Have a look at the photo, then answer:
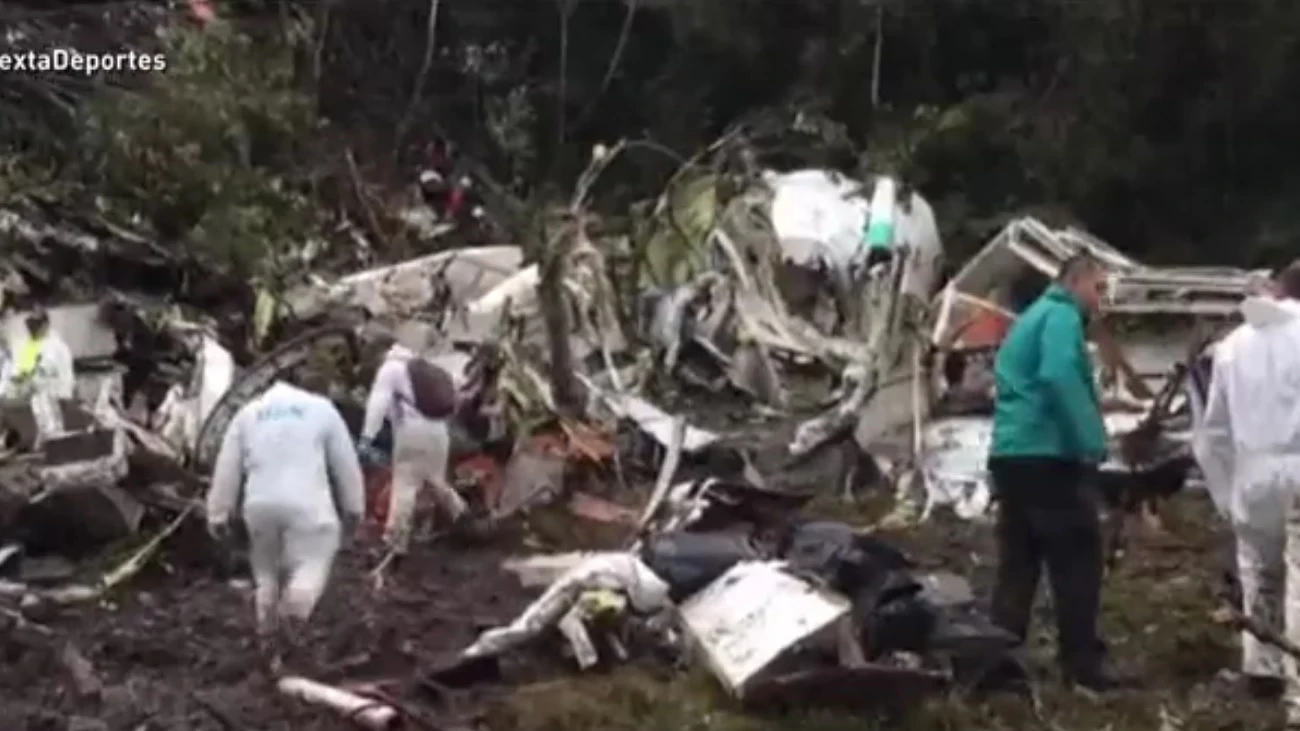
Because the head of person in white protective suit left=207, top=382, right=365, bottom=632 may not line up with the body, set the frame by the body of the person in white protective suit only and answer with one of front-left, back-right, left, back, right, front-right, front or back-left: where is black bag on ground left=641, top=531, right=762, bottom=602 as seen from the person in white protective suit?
right

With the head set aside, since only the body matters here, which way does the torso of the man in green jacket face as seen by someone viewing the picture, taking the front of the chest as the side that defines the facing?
to the viewer's right

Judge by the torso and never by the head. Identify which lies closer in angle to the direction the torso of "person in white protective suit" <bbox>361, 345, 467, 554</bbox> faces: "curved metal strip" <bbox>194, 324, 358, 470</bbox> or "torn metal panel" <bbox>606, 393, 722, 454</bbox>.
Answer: the curved metal strip

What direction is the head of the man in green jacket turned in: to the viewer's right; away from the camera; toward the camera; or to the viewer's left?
to the viewer's right

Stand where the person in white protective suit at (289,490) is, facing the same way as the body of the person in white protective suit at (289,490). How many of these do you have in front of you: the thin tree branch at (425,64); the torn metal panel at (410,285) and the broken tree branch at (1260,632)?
2

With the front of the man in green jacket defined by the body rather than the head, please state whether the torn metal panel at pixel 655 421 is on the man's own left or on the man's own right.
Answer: on the man's own left

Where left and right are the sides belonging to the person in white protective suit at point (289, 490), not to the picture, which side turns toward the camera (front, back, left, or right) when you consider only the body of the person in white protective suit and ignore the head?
back

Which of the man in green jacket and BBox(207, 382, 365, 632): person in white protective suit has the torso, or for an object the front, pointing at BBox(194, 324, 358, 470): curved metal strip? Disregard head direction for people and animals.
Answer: the person in white protective suit

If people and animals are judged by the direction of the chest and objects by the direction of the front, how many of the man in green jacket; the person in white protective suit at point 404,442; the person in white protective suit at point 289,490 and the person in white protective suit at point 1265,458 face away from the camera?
2

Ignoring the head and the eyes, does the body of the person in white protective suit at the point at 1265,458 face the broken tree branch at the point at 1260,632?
no

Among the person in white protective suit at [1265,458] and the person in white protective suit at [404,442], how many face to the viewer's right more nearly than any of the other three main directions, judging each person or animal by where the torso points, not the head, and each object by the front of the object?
0

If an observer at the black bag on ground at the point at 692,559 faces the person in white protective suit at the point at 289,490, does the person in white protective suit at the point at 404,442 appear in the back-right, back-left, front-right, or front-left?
front-right
